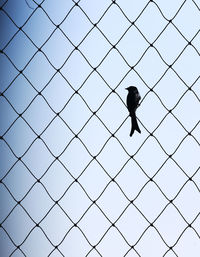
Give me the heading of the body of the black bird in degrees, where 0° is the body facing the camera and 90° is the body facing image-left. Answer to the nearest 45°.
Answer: approximately 90°
